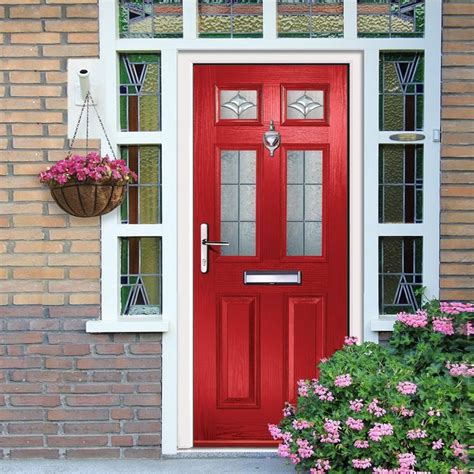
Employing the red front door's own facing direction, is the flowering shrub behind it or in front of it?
in front

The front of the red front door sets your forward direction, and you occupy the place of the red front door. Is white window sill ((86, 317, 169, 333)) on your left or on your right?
on your right

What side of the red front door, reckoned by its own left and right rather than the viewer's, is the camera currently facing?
front

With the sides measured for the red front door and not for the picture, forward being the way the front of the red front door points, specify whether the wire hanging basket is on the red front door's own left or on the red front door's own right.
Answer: on the red front door's own right

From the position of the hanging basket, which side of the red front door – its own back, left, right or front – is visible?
right
